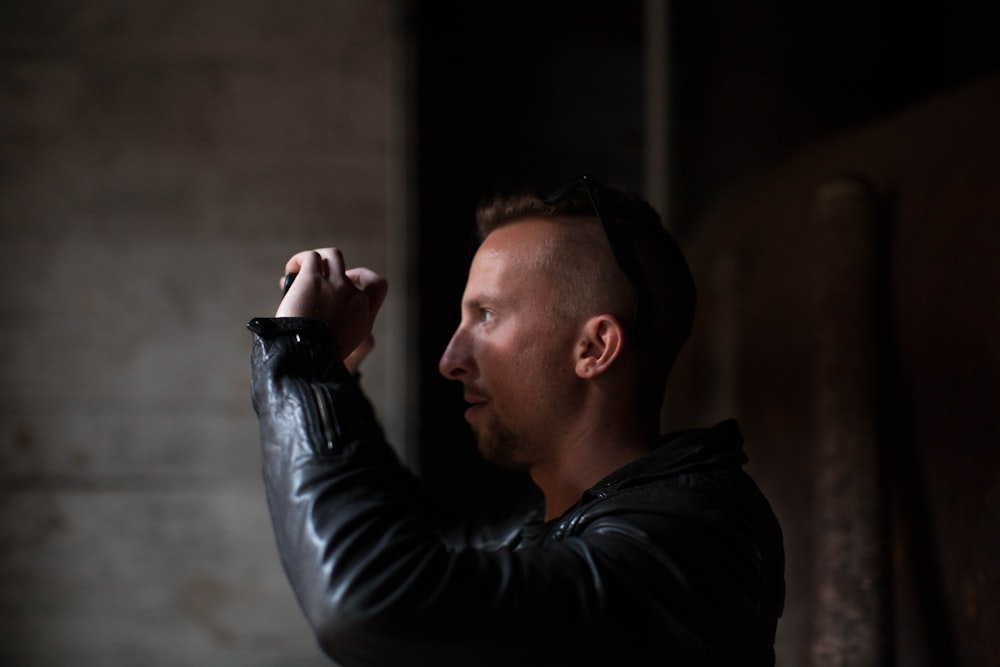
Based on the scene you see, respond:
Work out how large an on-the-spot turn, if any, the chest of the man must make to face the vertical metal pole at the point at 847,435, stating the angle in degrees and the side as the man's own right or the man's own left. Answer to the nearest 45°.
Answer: approximately 135° to the man's own right

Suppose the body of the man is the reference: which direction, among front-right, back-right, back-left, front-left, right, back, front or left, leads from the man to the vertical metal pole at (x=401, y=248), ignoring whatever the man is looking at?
right

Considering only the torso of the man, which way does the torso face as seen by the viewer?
to the viewer's left

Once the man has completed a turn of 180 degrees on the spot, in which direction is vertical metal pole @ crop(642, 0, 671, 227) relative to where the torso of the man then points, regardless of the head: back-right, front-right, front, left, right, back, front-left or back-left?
left

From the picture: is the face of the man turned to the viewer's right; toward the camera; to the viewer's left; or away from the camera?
to the viewer's left
